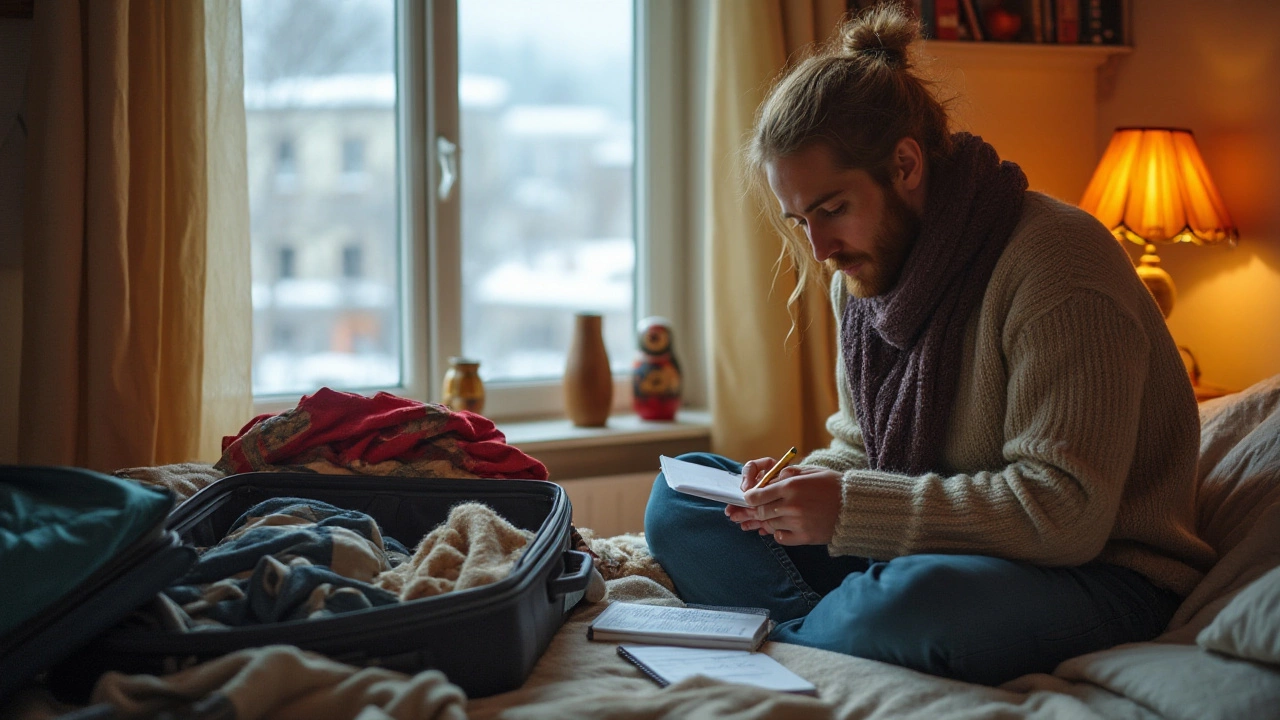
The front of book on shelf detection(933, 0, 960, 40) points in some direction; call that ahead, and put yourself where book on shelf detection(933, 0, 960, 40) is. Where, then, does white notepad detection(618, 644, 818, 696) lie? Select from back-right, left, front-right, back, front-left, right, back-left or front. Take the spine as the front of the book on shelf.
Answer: front

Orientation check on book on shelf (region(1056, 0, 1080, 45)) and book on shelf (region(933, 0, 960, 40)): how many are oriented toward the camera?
2

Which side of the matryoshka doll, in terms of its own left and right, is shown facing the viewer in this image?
front

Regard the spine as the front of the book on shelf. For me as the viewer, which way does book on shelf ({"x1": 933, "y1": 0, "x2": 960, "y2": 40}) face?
facing the viewer

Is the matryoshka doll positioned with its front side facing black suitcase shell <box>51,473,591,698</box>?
yes

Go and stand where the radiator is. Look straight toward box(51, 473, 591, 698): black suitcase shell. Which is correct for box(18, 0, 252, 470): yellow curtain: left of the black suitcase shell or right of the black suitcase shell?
right

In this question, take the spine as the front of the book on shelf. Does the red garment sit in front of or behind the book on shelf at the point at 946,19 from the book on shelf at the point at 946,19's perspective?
in front

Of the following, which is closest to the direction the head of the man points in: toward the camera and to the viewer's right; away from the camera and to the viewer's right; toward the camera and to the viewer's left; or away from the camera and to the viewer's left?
toward the camera and to the viewer's left

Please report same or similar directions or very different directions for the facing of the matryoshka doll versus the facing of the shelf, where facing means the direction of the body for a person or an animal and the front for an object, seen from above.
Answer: same or similar directions

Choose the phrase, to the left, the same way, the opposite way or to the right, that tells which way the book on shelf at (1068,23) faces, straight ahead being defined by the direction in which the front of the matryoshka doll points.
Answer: the same way

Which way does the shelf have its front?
toward the camera
